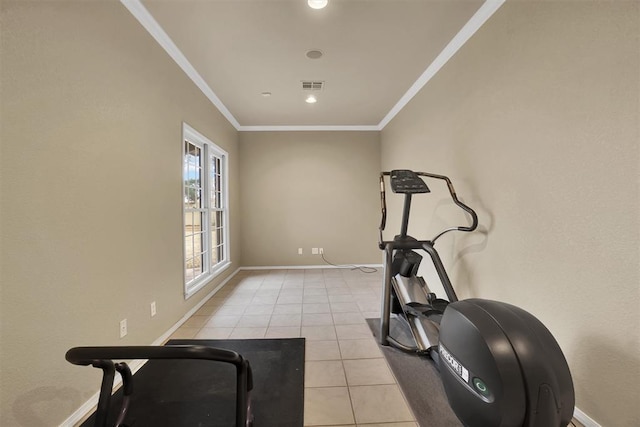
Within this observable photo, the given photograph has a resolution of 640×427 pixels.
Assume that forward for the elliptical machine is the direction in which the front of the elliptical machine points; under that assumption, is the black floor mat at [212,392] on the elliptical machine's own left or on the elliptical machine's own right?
on the elliptical machine's own left

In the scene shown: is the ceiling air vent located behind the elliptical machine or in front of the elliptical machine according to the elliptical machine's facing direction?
in front

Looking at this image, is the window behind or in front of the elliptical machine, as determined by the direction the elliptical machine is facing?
in front

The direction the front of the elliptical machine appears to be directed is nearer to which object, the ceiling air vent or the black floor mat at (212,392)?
the ceiling air vent

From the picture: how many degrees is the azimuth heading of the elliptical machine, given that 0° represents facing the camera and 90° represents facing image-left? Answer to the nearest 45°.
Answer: approximately 135°
